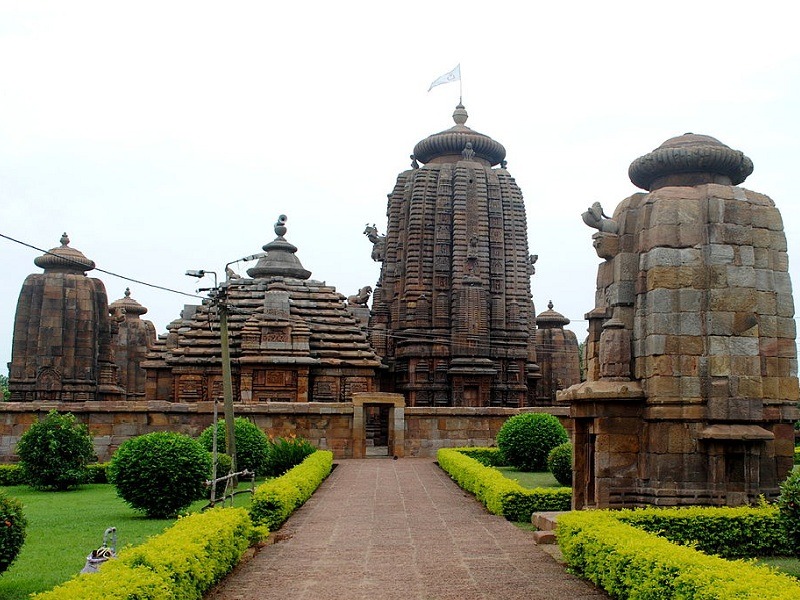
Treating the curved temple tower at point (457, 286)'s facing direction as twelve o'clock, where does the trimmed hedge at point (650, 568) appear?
The trimmed hedge is roughly at 9 o'clock from the curved temple tower.

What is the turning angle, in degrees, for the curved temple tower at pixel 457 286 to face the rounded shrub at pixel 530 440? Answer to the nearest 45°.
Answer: approximately 90° to its left

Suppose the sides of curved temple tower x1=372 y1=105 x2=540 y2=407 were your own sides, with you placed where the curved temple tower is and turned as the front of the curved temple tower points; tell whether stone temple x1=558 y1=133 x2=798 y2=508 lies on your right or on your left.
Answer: on your left

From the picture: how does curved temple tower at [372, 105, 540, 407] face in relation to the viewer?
to the viewer's left

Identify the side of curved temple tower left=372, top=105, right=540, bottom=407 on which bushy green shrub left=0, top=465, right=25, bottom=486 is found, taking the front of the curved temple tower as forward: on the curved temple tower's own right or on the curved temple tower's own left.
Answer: on the curved temple tower's own left
